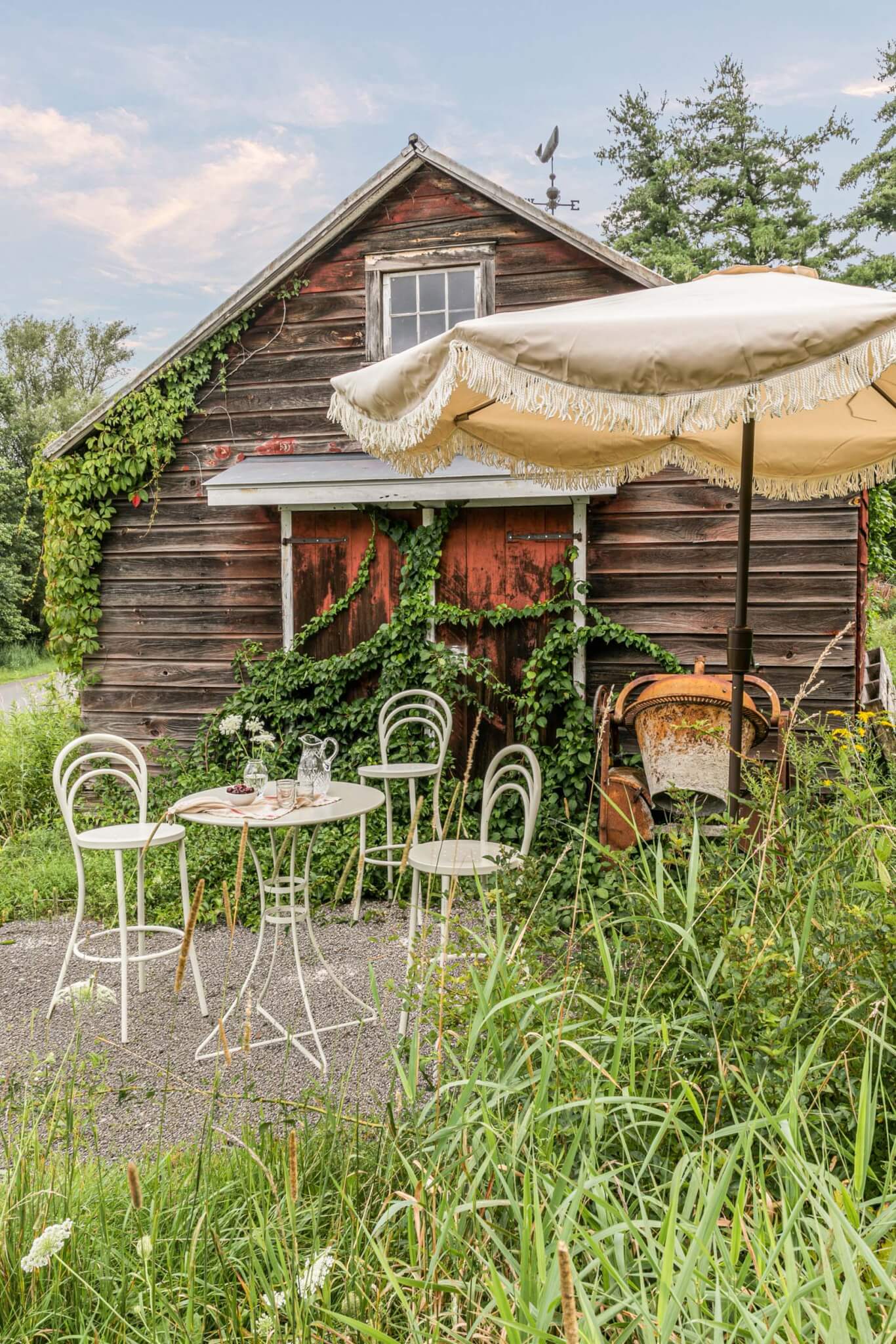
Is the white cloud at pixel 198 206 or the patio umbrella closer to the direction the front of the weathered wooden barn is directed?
the patio umbrella

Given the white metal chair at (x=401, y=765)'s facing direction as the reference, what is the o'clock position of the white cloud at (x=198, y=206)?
The white cloud is roughly at 4 o'clock from the white metal chair.

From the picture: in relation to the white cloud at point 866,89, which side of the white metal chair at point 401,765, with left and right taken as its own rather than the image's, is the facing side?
back

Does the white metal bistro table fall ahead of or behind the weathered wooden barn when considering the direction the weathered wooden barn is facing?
ahead

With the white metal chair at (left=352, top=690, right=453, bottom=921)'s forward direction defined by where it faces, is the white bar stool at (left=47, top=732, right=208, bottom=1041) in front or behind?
in front

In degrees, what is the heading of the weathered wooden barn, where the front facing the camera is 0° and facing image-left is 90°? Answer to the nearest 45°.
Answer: approximately 0°

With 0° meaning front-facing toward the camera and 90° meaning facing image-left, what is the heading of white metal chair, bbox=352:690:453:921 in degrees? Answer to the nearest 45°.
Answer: approximately 45°

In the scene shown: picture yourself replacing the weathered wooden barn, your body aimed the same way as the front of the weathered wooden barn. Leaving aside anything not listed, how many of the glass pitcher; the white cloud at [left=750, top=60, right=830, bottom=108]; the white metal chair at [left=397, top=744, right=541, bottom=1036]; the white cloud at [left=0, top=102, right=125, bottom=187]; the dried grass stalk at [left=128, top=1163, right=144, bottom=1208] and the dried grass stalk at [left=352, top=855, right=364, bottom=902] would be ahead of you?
4

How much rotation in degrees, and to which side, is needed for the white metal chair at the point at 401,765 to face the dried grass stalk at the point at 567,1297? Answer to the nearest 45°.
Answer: approximately 45° to its left

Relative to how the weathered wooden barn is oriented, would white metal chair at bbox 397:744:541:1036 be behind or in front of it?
in front

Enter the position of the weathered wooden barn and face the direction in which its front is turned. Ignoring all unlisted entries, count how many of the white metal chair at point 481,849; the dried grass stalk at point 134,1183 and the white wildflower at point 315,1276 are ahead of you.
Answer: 3
